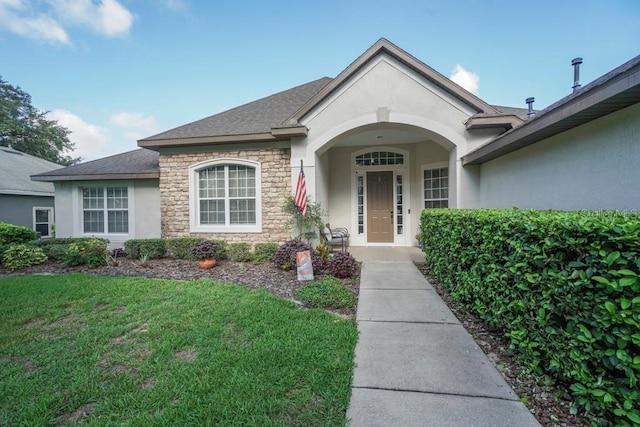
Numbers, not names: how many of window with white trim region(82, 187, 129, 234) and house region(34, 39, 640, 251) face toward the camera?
2

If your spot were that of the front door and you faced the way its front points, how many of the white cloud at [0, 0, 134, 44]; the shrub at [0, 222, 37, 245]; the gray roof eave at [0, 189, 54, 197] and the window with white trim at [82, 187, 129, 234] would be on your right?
4

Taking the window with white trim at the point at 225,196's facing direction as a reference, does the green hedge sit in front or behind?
in front

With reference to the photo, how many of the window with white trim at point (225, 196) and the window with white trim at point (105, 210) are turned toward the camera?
2

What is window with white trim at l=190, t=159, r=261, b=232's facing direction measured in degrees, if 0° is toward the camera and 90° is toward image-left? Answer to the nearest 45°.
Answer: approximately 0°

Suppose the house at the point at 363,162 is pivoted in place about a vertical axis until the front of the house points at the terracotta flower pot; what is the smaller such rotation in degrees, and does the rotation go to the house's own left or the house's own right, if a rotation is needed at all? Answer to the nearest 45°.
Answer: approximately 90° to the house's own right

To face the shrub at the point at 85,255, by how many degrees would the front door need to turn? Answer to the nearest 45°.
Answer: approximately 45° to its right
